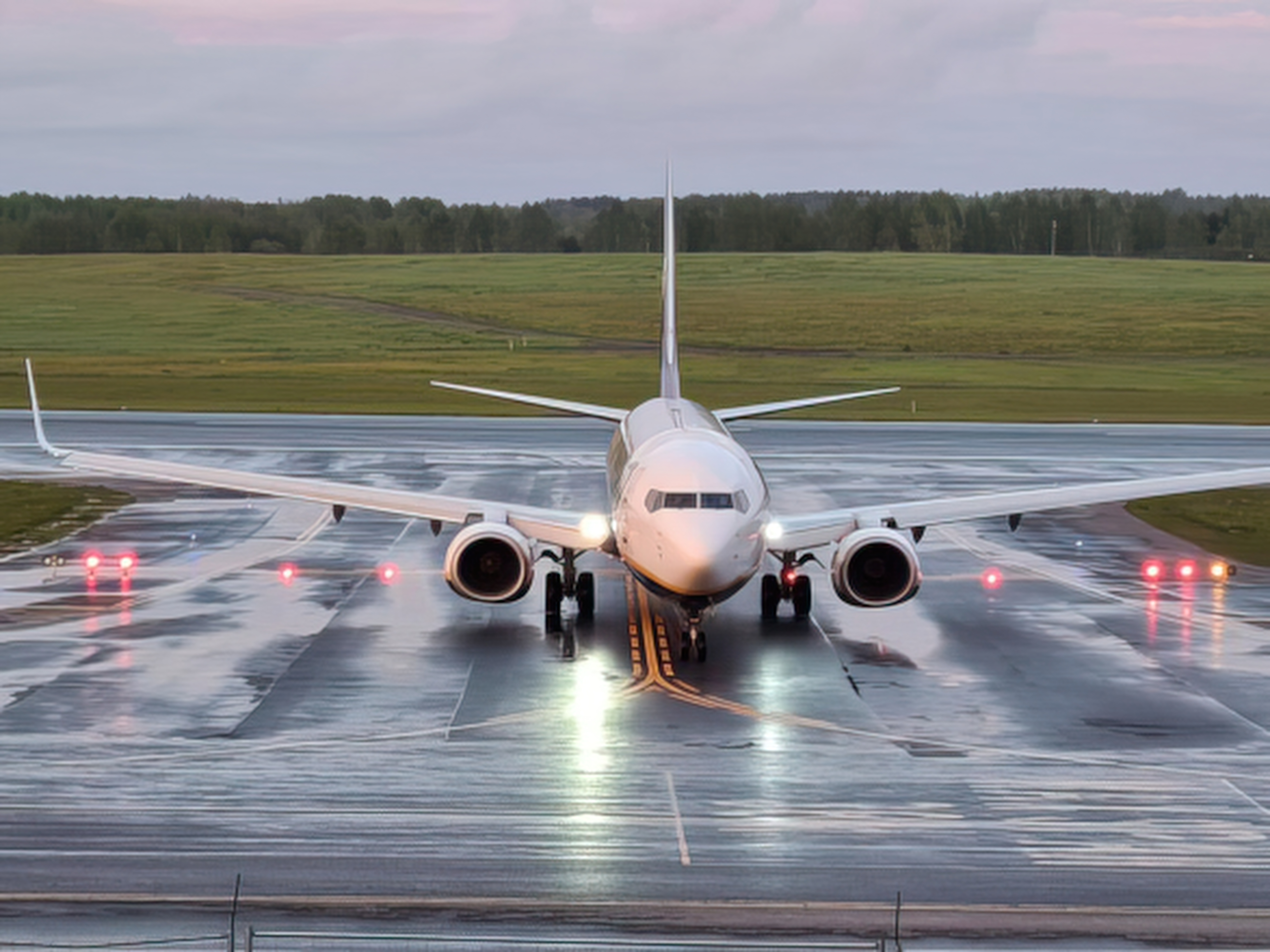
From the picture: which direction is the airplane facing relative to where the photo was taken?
toward the camera

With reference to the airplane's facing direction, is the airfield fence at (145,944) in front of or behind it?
in front

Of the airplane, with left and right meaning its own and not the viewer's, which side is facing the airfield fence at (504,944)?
front
